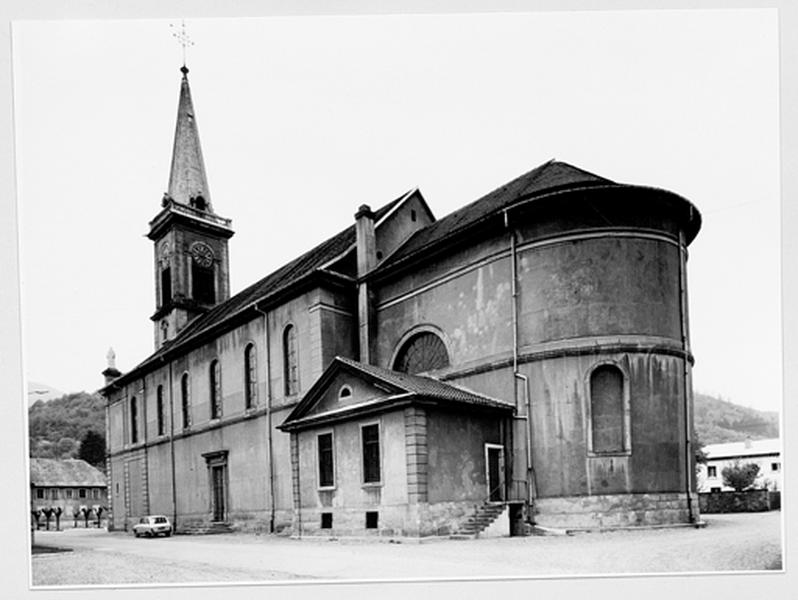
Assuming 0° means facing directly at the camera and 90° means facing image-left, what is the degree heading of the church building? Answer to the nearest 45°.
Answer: approximately 135°

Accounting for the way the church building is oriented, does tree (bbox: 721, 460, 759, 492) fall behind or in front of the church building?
behind
